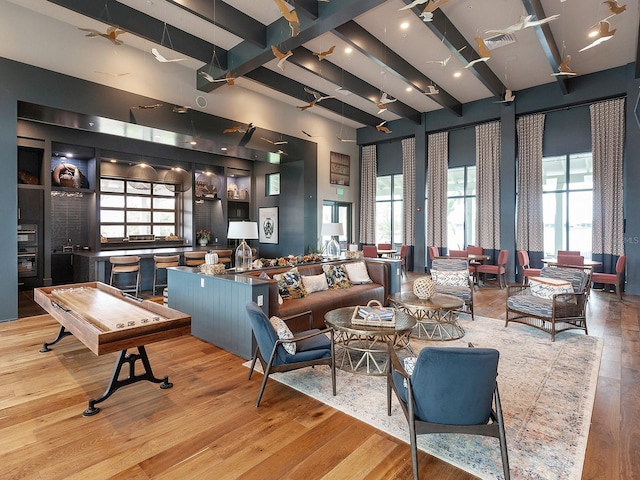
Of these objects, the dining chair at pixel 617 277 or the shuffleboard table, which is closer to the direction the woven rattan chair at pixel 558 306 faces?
the shuffleboard table

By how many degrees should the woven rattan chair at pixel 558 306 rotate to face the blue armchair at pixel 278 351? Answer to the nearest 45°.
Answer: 0° — it already faces it

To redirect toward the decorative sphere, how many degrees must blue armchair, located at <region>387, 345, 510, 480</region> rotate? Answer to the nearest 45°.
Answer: approximately 45° to its right

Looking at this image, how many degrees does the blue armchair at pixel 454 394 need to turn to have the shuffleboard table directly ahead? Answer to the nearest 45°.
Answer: approximately 45° to its left

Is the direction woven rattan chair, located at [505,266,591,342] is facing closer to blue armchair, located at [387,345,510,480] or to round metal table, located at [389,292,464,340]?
the round metal table

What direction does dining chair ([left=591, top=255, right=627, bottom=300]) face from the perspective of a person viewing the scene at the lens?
facing to the left of the viewer

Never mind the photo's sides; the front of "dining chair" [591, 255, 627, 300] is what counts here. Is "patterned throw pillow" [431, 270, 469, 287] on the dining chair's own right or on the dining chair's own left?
on the dining chair's own left

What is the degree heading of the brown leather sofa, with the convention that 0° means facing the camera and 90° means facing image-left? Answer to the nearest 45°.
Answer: approximately 315°

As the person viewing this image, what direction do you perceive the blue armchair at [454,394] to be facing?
facing away from the viewer and to the left of the viewer

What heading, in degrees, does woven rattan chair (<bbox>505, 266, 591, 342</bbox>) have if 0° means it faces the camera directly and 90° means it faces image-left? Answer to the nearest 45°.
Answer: approximately 45°

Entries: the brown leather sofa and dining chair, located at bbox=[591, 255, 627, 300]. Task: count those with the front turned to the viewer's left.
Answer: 1

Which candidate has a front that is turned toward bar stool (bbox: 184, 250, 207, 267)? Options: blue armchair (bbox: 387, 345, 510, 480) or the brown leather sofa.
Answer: the blue armchair
